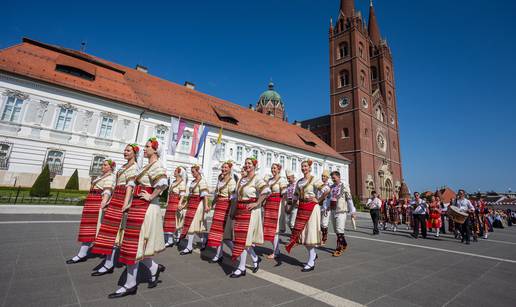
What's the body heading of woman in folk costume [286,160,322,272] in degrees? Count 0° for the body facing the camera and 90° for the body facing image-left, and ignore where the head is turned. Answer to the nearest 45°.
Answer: approximately 45°

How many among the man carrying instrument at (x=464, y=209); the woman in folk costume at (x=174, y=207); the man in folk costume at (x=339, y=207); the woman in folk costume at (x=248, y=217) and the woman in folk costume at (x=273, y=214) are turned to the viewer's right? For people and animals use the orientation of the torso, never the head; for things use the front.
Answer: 0

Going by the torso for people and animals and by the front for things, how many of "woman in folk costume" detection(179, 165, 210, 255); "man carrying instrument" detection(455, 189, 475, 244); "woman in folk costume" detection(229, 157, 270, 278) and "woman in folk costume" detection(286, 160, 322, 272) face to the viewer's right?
0

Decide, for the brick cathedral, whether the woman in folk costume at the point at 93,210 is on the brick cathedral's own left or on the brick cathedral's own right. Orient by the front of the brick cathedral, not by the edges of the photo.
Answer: on the brick cathedral's own right

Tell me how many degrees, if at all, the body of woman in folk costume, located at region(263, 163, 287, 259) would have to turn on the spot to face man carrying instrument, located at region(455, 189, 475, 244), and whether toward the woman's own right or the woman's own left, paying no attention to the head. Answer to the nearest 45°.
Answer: approximately 180°

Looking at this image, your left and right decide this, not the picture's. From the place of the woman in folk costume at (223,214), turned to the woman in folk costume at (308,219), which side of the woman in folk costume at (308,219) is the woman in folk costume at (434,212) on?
left

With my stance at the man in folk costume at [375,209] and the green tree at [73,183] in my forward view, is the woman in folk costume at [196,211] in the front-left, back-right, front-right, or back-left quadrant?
front-left

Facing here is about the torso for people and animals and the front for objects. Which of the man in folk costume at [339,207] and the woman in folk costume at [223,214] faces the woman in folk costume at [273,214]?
the man in folk costume

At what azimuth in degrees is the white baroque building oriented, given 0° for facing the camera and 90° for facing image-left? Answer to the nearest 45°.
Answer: approximately 315°

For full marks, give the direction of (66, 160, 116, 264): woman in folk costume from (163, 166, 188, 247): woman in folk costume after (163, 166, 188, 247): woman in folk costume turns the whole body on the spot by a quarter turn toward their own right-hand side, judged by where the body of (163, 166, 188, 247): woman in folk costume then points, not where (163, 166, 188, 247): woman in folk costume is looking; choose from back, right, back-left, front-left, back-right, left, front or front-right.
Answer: left

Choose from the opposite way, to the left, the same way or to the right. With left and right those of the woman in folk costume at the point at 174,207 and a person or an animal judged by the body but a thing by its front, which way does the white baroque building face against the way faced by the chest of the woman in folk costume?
to the left
